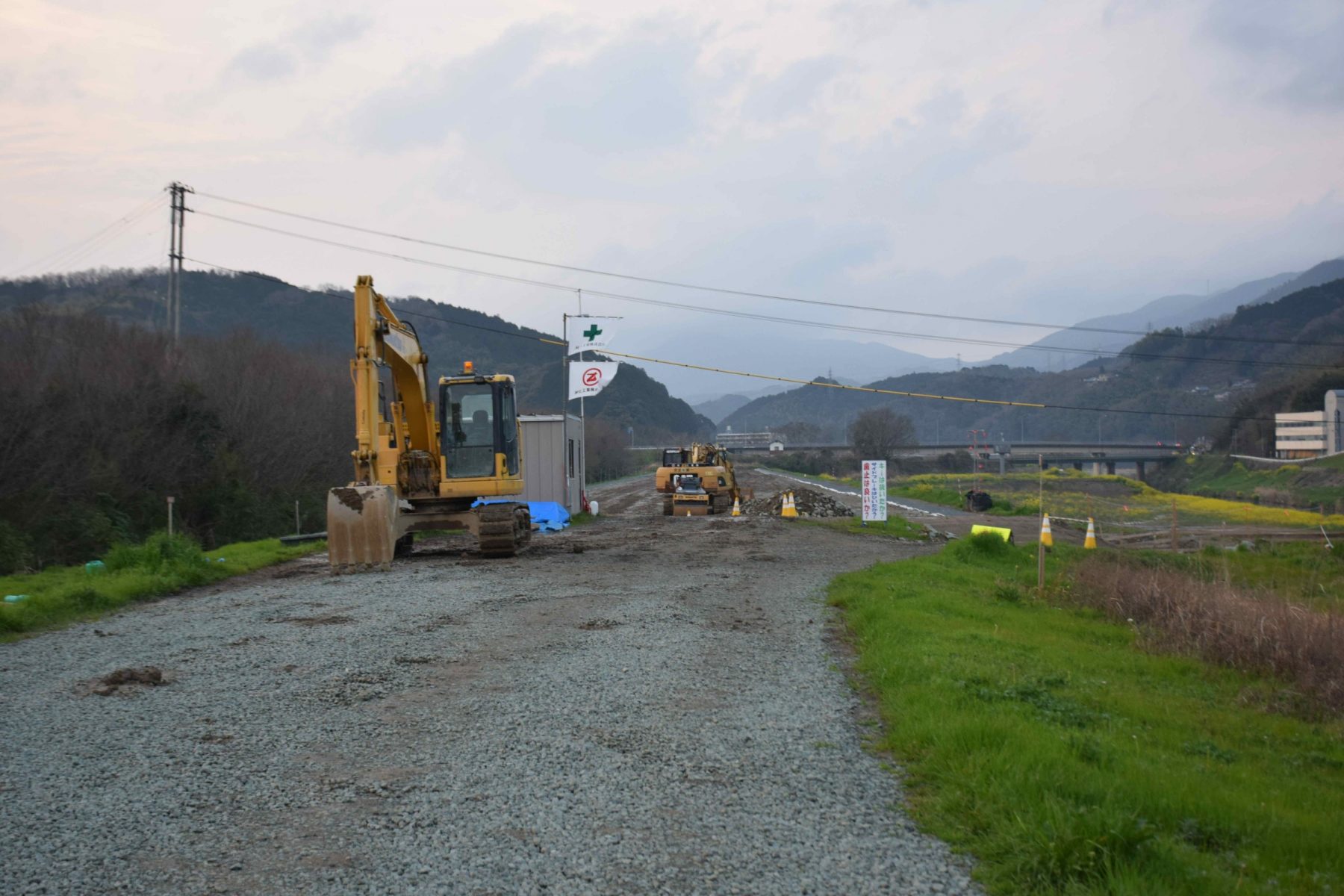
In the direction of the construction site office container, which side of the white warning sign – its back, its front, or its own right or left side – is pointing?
right

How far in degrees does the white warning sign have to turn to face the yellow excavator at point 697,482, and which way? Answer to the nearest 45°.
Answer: approximately 135° to its right

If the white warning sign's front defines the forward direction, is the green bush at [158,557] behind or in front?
in front

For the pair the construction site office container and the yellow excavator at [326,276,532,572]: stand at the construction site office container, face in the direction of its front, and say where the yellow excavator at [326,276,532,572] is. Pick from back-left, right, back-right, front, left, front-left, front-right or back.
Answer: right

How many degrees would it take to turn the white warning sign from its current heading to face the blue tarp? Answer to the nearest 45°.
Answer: approximately 90° to its right
